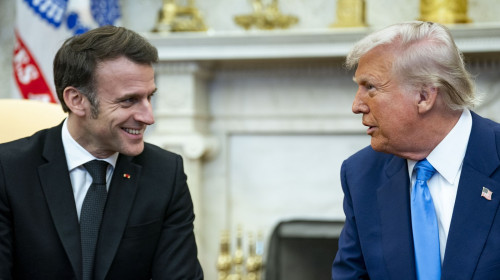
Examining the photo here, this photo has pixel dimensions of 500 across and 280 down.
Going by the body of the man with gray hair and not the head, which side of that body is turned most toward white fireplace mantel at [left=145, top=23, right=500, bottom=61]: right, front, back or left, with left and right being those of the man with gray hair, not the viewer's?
right

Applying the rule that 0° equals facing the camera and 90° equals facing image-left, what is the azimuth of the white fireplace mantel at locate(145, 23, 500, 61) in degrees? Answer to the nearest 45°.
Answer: approximately 0°

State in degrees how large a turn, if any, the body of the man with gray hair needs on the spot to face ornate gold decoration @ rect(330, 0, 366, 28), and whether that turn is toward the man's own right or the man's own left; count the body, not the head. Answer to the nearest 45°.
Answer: approximately 135° to the man's own right

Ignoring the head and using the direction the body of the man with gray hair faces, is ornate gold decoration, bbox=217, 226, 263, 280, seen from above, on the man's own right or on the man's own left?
on the man's own right

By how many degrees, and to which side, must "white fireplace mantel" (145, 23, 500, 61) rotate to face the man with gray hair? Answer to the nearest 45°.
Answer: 0° — it already faces them

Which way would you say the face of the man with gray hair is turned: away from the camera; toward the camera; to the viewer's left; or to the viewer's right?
to the viewer's left

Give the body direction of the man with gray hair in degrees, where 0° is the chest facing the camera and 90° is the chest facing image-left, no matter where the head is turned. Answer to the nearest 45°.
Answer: approximately 45°

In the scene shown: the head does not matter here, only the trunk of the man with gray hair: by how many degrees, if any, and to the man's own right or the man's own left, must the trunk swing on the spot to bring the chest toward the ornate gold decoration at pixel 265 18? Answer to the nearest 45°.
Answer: approximately 90° to the man's own right
